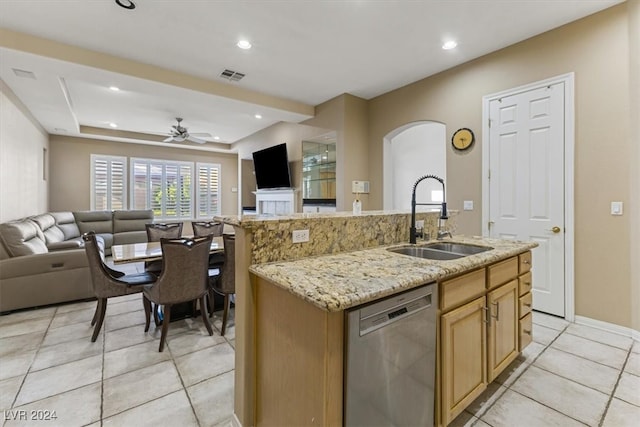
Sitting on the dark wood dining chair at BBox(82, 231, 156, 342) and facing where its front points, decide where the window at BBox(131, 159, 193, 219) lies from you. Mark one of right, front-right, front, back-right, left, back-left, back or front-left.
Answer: left

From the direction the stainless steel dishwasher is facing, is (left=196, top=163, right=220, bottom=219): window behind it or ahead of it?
behind

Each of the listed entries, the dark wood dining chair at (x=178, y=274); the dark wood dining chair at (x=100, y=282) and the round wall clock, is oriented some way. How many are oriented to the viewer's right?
1

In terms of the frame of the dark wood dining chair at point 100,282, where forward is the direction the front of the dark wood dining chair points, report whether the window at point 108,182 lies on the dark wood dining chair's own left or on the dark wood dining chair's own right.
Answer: on the dark wood dining chair's own left

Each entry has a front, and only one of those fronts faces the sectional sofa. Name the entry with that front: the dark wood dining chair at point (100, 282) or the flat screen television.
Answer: the flat screen television

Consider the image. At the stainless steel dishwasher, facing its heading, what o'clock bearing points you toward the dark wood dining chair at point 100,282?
The dark wood dining chair is roughly at 5 o'clock from the stainless steel dishwasher.

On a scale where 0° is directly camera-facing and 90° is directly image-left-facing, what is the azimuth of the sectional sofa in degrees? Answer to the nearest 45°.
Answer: approximately 315°

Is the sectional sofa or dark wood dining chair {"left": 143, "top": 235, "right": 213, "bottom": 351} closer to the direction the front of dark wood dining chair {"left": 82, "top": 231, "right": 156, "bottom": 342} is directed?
the dark wood dining chair

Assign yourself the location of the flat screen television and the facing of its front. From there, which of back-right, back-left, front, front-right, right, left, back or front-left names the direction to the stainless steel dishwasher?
front-left

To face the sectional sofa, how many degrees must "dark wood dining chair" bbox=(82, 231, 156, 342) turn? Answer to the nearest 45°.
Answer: approximately 135° to its left

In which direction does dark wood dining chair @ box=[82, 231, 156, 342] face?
to the viewer's right
